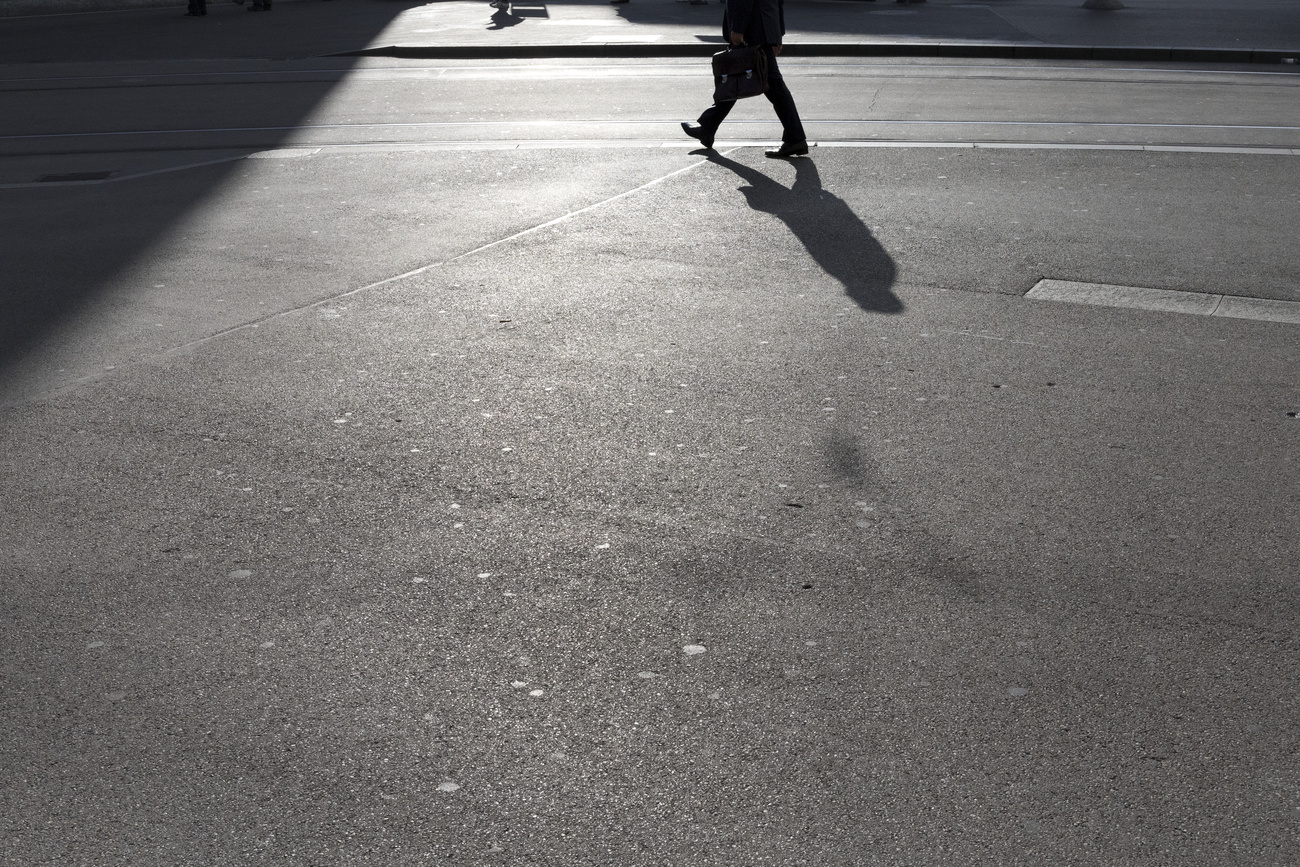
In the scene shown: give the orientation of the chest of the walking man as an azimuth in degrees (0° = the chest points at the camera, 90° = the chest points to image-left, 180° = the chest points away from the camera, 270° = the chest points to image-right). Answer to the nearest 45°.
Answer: approximately 90°

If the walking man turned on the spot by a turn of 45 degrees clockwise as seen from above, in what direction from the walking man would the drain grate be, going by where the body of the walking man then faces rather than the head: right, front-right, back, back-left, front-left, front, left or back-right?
front-left
